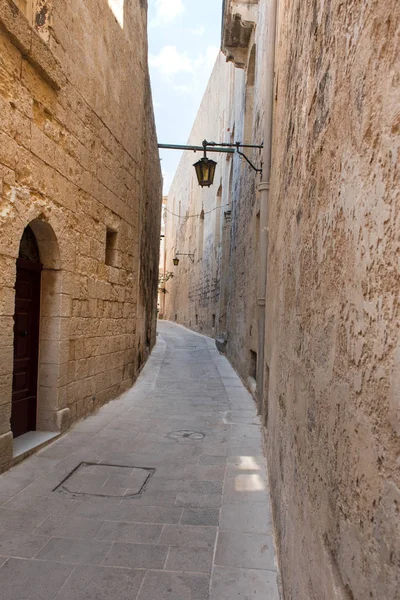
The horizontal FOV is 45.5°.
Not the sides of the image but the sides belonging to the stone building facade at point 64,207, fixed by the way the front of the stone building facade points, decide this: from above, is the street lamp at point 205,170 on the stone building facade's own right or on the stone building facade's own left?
on the stone building facade's own left

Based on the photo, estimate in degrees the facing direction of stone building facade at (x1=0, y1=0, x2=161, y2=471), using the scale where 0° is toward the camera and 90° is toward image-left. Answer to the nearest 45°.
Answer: approximately 270°
